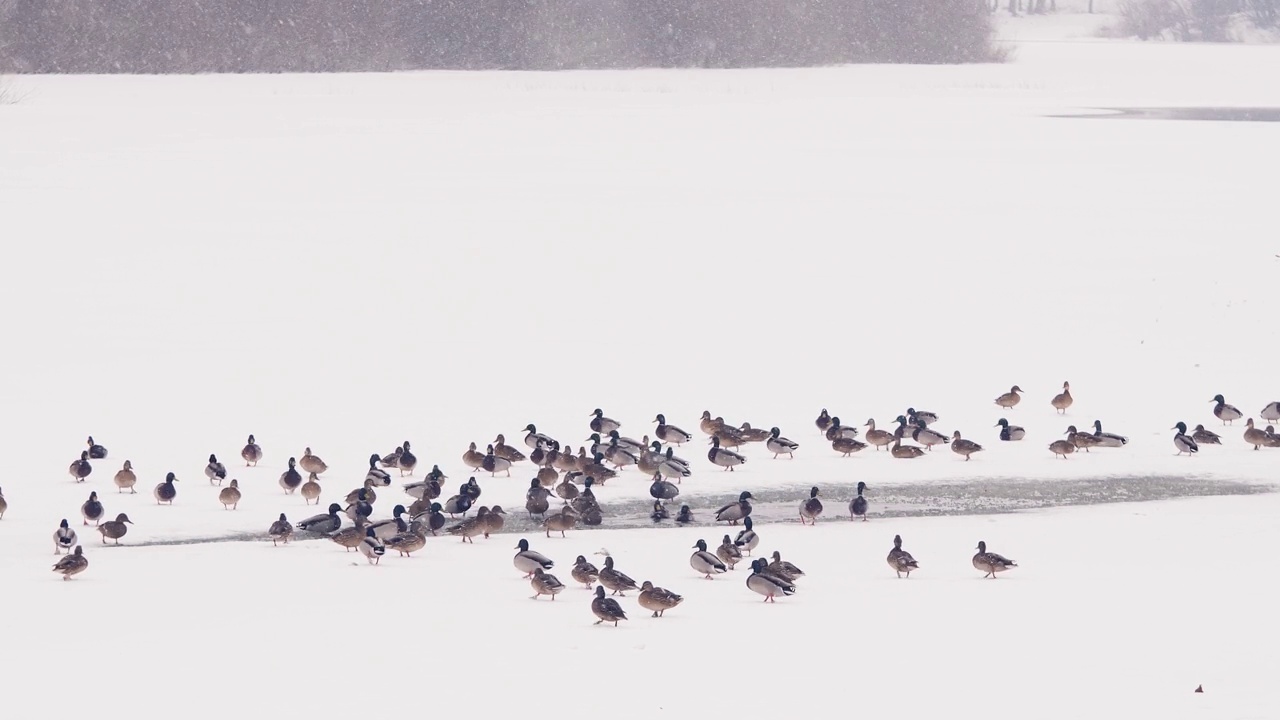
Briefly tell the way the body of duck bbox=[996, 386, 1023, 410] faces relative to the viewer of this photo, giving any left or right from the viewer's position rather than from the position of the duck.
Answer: facing to the right of the viewer

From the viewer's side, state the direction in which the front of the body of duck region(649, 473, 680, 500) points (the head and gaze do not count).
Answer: to the viewer's left

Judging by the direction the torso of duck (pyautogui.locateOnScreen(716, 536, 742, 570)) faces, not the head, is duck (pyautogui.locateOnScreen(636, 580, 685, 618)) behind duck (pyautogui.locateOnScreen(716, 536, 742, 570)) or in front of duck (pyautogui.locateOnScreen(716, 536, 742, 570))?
in front

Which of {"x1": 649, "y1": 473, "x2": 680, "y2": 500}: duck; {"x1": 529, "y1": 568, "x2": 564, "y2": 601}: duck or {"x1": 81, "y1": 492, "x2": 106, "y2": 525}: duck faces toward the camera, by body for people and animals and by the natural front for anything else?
{"x1": 81, "y1": 492, "x2": 106, "y2": 525}: duck

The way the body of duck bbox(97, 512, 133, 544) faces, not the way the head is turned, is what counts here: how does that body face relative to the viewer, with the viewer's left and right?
facing to the right of the viewer

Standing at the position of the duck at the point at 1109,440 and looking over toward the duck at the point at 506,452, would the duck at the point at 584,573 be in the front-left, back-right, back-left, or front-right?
front-left

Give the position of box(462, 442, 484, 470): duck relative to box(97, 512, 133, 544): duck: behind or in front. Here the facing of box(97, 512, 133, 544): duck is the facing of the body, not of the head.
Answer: in front

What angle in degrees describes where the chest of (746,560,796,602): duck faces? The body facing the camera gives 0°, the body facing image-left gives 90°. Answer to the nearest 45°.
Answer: approximately 90°

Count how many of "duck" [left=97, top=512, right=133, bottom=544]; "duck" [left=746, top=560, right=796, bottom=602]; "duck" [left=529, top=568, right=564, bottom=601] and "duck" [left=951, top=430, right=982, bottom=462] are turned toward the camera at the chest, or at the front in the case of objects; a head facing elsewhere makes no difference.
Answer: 0

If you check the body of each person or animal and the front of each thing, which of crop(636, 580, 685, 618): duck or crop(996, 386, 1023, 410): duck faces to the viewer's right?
crop(996, 386, 1023, 410): duck
